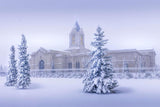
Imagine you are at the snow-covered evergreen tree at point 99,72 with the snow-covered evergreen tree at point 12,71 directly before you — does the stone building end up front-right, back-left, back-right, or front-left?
front-right

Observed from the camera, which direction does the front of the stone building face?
facing the viewer

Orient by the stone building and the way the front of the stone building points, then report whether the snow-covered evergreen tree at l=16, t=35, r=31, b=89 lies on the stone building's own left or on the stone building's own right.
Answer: on the stone building's own right

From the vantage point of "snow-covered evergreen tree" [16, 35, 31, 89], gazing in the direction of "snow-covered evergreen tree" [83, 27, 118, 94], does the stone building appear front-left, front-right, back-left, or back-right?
front-left

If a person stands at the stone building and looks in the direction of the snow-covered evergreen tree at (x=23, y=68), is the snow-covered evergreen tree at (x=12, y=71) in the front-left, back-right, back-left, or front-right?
front-right

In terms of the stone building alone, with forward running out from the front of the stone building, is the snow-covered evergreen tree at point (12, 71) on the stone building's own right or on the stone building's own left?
on the stone building's own right
